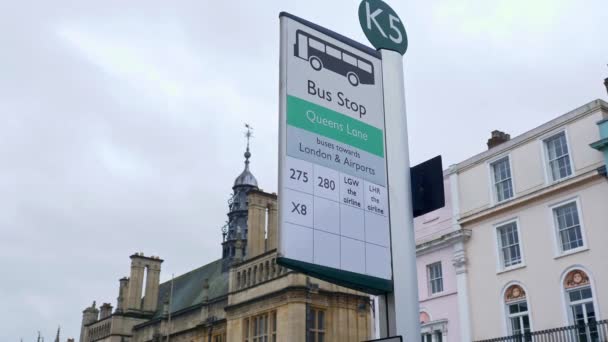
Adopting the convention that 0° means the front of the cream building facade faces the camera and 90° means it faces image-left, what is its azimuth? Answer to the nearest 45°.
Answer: approximately 45°

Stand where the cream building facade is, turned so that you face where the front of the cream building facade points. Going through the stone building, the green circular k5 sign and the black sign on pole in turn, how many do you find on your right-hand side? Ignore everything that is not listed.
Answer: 1

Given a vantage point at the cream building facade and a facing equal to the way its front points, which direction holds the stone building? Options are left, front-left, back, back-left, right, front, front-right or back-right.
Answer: right

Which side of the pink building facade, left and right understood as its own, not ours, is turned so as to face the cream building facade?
left

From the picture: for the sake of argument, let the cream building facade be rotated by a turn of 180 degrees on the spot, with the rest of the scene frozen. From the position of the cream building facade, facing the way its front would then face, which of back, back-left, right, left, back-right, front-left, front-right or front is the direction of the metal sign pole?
back-right

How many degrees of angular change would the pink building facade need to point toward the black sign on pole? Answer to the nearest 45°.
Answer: approximately 45° to its left

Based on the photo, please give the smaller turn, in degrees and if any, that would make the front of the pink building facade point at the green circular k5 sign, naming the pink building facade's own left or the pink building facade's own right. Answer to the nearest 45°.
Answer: approximately 45° to the pink building facade's own left

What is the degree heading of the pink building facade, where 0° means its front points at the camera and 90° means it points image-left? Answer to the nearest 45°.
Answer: approximately 45°

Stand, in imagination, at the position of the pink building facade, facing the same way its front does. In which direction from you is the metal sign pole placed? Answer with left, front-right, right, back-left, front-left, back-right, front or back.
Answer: front-left

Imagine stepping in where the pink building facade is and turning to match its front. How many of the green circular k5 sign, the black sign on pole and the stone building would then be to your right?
1

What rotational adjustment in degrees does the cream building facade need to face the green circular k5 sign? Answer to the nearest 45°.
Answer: approximately 45° to its left
